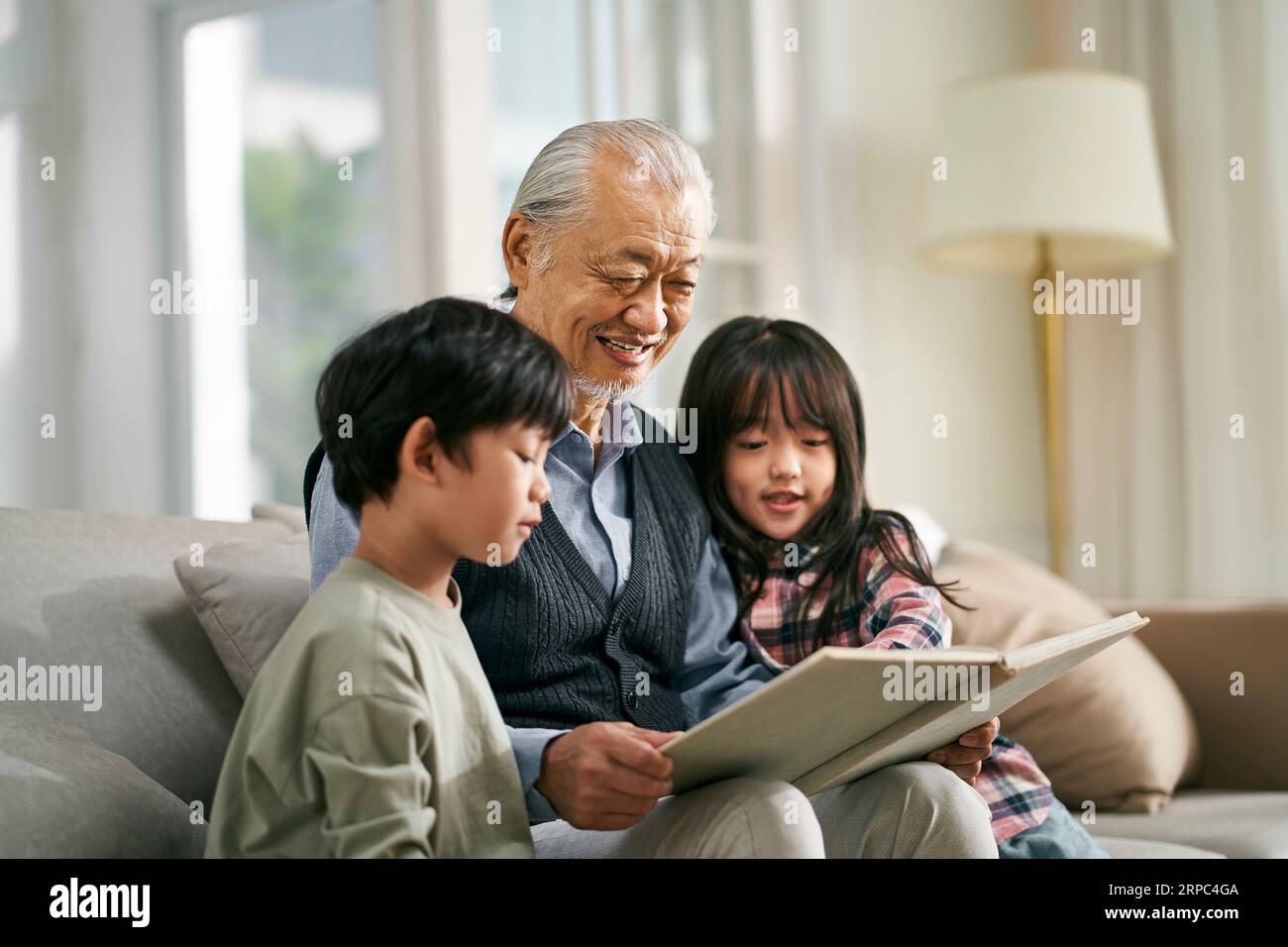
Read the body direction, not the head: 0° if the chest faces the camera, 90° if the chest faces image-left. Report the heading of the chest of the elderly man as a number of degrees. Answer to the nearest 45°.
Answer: approximately 315°

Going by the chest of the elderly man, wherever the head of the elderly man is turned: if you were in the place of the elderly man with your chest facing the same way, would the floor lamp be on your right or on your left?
on your left

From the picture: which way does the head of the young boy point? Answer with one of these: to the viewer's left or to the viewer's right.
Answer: to the viewer's right

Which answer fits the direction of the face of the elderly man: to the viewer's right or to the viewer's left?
to the viewer's right

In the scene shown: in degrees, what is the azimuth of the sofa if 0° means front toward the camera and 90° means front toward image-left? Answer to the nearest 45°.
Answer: approximately 0°
